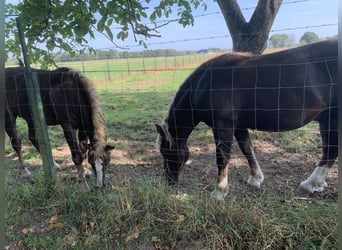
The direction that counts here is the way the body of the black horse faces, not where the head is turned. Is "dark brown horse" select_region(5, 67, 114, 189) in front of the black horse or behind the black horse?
in front

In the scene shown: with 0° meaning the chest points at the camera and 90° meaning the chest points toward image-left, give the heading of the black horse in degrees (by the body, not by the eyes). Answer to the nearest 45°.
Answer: approximately 90°
